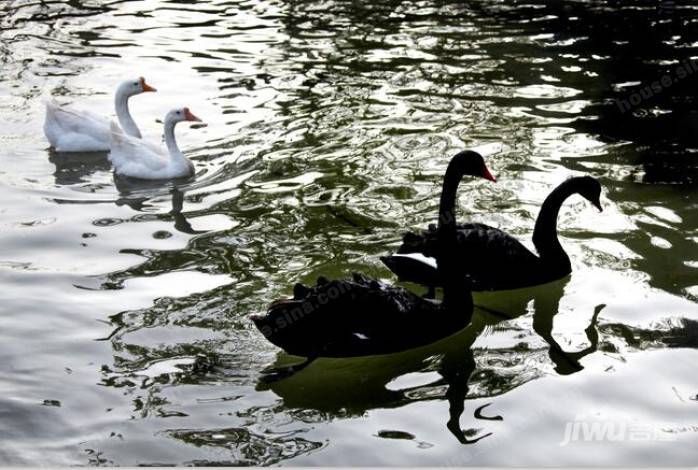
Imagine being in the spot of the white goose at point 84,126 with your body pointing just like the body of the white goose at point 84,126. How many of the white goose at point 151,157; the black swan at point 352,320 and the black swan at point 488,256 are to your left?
0

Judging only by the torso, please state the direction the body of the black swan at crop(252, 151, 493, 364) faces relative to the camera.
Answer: to the viewer's right

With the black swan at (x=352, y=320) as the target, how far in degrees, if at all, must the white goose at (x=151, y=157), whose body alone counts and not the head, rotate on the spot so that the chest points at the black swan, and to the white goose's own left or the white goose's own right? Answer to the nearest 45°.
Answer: approximately 90° to the white goose's own right

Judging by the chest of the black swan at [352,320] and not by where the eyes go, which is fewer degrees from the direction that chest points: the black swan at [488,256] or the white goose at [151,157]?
the black swan

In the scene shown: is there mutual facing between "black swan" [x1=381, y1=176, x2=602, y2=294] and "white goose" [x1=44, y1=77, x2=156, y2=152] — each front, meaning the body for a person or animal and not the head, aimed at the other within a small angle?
no

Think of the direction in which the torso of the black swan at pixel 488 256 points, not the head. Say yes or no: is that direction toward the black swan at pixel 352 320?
no

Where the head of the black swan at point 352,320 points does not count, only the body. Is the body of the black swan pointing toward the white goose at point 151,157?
no

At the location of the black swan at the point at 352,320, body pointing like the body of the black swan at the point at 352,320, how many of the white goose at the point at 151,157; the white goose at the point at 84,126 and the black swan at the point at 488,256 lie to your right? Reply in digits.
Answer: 0

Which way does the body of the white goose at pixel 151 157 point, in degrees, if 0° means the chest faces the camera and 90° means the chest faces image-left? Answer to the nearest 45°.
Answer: approximately 270°

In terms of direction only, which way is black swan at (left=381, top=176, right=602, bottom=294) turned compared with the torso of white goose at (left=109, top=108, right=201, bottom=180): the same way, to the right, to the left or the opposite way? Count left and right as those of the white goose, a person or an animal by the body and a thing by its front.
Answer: the same way

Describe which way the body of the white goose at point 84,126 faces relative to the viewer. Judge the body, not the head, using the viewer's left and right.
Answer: facing to the right of the viewer

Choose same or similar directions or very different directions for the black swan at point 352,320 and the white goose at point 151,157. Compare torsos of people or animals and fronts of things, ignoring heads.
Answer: same or similar directions

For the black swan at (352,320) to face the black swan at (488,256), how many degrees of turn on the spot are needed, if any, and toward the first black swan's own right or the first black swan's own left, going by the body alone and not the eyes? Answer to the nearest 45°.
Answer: approximately 45° to the first black swan's own left

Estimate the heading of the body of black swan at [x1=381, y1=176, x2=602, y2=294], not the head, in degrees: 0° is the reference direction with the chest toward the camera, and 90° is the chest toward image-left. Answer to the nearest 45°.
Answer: approximately 270°

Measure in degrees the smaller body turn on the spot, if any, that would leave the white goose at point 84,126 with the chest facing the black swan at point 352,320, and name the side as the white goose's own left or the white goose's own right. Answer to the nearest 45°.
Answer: approximately 90° to the white goose's own right

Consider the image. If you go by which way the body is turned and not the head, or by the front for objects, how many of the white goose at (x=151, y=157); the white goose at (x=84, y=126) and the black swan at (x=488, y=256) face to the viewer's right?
3

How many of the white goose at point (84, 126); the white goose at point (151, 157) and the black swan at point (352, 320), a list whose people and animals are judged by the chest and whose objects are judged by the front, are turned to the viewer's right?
3
